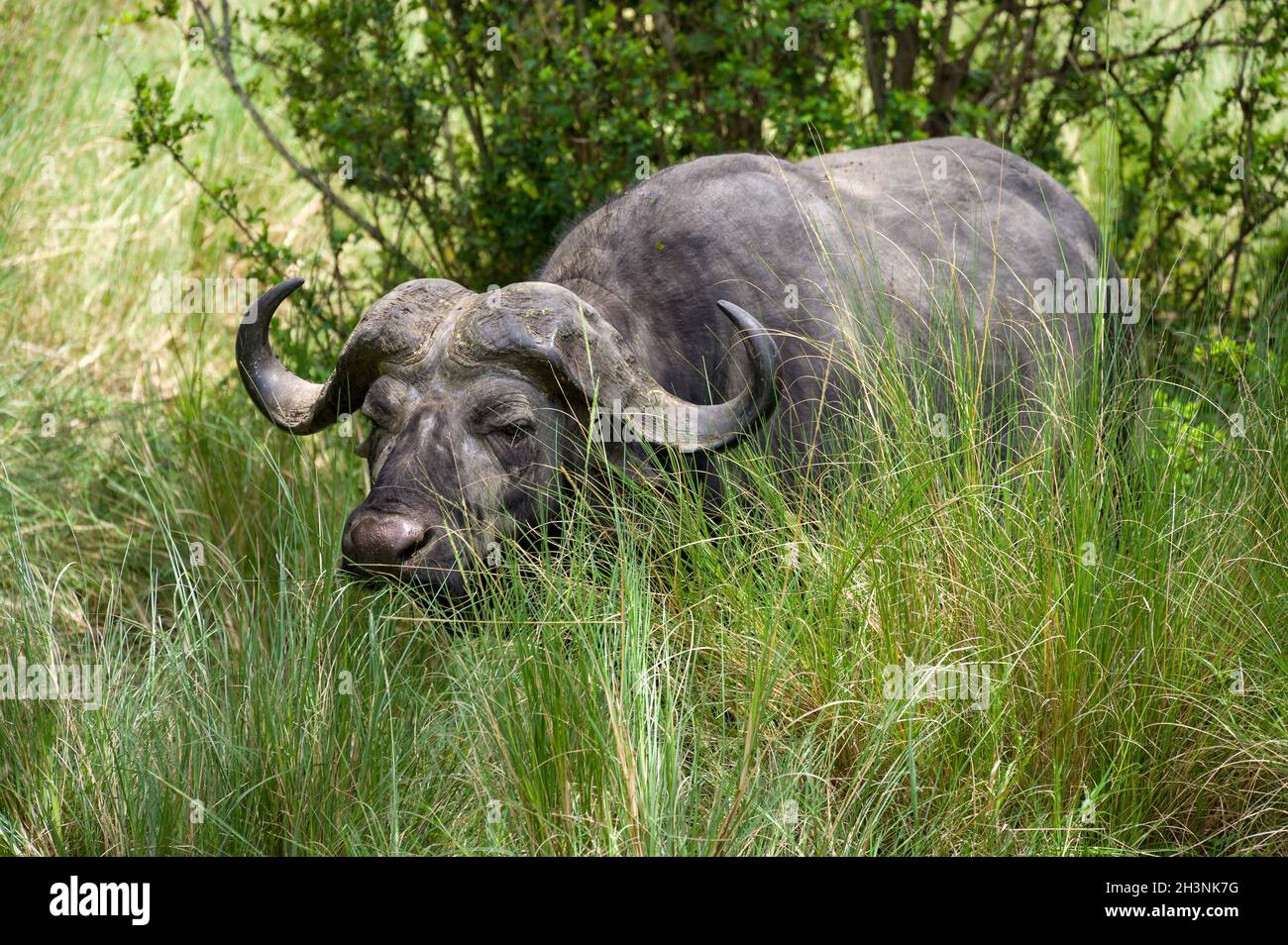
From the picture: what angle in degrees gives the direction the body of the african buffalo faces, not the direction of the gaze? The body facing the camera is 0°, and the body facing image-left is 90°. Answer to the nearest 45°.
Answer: approximately 45°
